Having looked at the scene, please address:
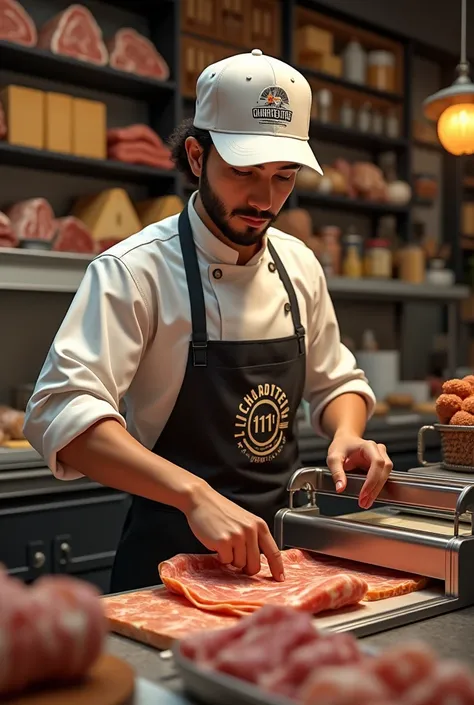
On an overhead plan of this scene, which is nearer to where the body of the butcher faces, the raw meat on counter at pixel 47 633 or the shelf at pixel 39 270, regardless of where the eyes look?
the raw meat on counter

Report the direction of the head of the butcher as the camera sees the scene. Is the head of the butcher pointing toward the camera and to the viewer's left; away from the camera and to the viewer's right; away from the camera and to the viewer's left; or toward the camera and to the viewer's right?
toward the camera and to the viewer's right

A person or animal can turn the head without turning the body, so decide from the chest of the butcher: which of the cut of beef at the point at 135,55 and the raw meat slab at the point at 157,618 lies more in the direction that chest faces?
the raw meat slab

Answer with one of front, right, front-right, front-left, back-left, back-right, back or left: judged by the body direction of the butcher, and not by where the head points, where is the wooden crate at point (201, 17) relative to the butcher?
back-left

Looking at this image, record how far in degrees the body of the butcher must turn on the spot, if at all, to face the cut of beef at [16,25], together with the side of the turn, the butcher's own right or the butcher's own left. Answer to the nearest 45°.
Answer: approximately 180°

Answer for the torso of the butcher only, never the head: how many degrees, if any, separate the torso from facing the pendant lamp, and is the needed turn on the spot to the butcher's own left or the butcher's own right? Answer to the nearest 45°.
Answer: approximately 90° to the butcher's own left

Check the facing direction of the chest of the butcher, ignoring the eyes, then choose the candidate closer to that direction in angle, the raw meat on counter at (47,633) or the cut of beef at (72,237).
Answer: the raw meat on counter

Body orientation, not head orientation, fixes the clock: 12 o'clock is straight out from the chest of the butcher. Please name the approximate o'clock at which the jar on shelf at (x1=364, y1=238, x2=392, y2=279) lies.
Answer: The jar on shelf is roughly at 8 o'clock from the butcher.

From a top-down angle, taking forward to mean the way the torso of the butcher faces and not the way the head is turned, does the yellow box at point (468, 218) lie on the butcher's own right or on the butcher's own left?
on the butcher's own left

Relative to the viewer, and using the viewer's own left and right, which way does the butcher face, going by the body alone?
facing the viewer and to the right of the viewer
